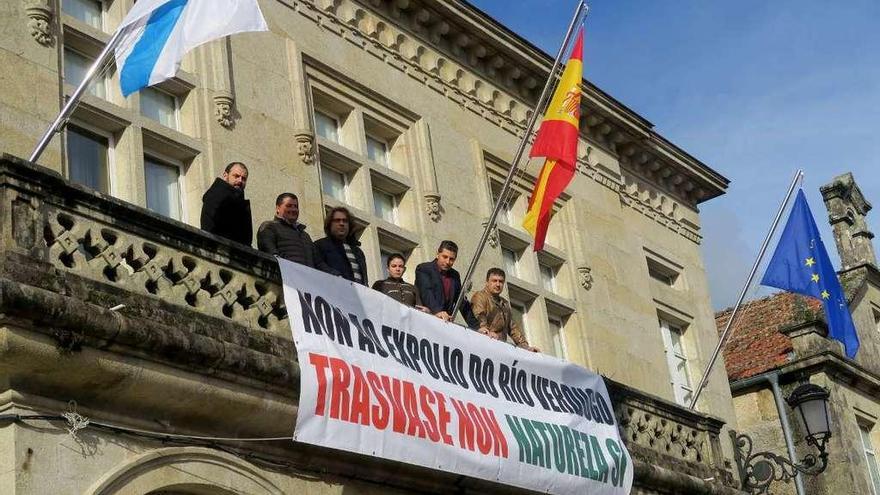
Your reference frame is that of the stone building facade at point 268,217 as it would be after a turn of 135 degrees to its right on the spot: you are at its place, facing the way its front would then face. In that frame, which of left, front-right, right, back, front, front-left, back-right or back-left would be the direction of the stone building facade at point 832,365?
back-right

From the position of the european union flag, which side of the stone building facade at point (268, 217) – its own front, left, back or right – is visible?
left

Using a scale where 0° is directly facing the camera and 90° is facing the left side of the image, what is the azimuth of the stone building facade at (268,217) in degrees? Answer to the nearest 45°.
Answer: approximately 315°
